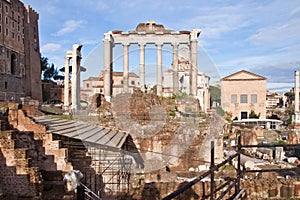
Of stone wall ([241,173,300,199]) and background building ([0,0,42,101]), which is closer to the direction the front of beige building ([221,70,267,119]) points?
the stone wall

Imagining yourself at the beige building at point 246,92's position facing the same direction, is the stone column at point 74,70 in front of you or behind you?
in front

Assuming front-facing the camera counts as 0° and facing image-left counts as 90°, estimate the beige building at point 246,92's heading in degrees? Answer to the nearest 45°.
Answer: approximately 0°

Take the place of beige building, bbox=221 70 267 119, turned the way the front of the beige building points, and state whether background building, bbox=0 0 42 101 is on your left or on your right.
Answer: on your right

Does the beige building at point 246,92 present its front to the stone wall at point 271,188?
yes
